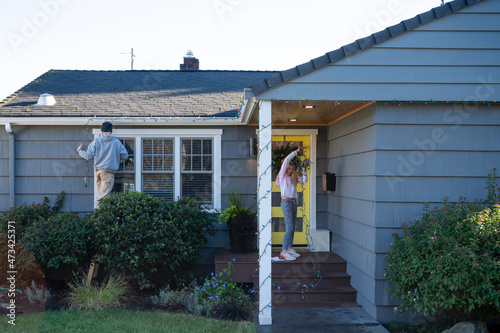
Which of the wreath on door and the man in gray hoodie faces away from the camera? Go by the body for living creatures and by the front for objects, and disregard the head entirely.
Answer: the man in gray hoodie

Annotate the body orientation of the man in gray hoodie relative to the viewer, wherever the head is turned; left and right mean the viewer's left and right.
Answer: facing away from the viewer

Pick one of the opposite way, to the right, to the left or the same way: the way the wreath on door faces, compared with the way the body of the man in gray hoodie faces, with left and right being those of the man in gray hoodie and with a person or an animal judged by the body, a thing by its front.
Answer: the opposite way

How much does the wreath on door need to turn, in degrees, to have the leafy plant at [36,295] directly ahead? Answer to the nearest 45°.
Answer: approximately 45° to its right

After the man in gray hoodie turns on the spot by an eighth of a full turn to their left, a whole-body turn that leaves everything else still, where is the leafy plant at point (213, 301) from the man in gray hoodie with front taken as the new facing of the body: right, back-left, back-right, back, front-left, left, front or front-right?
back

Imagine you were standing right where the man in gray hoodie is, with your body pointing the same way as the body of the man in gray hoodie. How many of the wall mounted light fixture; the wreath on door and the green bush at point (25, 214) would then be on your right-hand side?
2

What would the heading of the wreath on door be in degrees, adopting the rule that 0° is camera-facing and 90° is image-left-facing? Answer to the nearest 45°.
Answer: approximately 0°

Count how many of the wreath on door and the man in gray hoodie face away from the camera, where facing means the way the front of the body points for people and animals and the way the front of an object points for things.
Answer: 1
